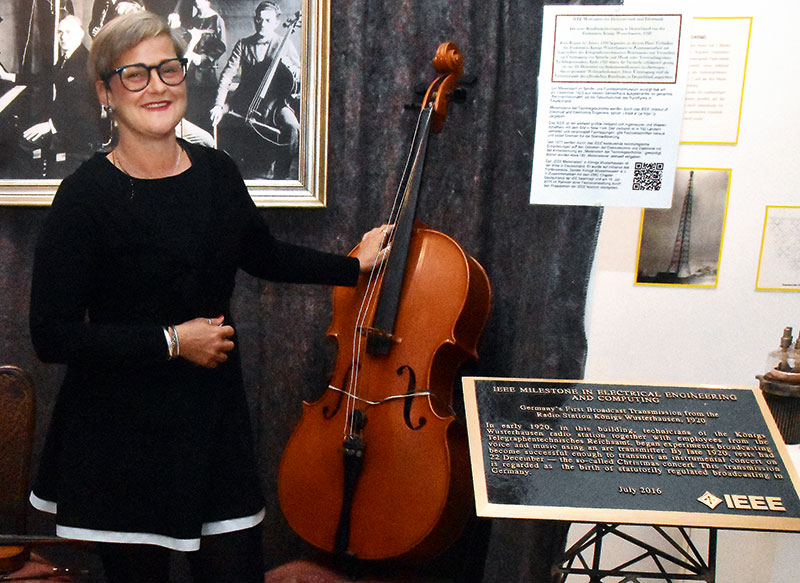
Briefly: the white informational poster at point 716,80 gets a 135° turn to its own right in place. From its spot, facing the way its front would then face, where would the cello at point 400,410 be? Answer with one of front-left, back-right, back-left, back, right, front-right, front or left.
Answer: left

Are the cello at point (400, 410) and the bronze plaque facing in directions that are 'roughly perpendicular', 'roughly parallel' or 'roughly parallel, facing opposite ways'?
roughly parallel

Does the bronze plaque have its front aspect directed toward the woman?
no

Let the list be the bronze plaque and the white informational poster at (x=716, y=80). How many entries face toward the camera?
2

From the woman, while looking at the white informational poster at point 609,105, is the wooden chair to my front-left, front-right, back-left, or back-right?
back-left

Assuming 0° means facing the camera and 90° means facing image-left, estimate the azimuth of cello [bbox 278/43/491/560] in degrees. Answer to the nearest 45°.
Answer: approximately 45°

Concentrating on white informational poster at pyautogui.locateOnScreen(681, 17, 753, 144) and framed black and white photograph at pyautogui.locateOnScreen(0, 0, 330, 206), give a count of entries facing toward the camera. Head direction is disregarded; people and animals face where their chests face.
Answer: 2

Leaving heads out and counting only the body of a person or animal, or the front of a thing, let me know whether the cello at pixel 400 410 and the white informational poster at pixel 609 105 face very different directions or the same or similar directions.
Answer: same or similar directions

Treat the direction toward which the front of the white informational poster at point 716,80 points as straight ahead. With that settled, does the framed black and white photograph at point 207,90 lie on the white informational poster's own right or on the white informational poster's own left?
on the white informational poster's own right

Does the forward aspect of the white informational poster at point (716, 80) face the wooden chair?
no

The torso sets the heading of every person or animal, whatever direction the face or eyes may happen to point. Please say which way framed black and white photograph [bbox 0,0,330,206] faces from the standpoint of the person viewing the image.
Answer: facing the viewer

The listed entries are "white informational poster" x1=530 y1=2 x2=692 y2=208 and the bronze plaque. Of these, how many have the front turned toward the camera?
2

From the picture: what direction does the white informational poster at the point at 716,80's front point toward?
toward the camera

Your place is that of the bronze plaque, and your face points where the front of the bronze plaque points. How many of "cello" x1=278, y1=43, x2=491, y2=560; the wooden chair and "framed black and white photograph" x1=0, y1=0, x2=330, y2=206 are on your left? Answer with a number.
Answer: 0

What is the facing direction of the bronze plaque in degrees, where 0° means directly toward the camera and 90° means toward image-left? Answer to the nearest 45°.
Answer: approximately 0°
